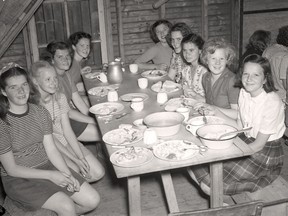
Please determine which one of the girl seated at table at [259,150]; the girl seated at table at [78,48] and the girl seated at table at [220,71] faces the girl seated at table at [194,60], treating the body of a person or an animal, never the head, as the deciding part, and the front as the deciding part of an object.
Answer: the girl seated at table at [78,48]

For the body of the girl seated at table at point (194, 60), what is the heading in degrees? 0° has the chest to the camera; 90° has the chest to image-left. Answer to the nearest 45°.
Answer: approximately 45°

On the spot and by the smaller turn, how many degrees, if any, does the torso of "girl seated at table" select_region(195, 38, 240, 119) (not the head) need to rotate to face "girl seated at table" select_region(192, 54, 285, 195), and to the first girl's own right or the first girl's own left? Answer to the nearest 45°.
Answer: approximately 90° to the first girl's own left

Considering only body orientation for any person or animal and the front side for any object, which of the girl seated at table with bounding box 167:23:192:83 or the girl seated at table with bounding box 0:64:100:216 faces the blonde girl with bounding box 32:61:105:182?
the girl seated at table with bounding box 167:23:192:83

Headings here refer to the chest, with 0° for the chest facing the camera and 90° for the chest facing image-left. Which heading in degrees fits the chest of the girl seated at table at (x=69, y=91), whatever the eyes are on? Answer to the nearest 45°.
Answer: approximately 315°

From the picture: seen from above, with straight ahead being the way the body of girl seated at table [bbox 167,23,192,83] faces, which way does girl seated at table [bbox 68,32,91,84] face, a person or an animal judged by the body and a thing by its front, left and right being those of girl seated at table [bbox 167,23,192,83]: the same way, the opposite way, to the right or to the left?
to the left

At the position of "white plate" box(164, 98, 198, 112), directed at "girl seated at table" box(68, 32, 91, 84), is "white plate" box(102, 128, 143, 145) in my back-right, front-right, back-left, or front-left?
back-left
